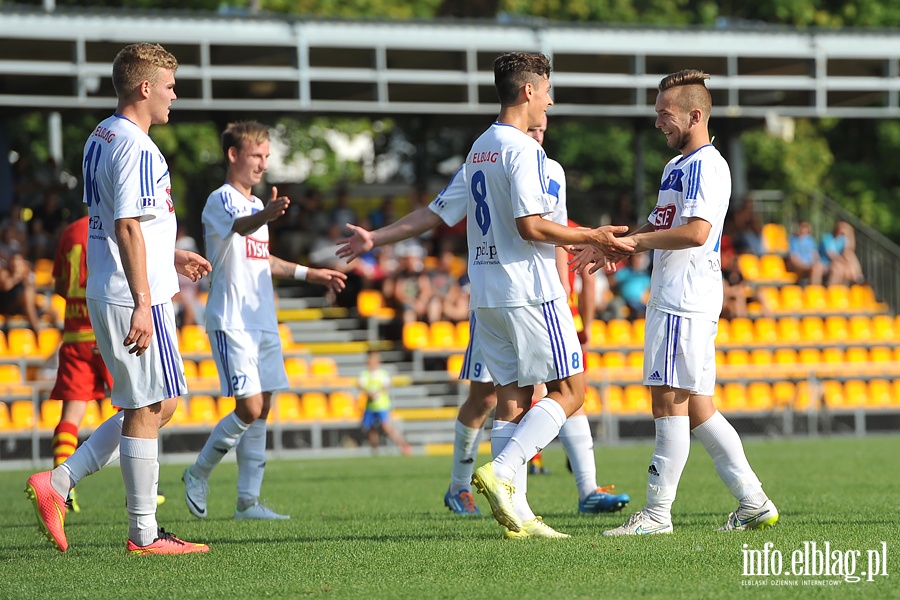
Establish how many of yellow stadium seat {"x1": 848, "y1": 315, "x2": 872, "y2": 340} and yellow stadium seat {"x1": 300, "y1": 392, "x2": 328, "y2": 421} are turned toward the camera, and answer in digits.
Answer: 2

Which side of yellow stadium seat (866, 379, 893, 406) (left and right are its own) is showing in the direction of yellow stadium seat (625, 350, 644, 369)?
right

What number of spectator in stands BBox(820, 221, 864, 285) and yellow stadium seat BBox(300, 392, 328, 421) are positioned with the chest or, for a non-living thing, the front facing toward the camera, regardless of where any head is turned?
2

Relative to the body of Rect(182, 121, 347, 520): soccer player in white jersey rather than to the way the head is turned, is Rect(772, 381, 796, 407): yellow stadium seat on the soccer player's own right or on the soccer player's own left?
on the soccer player's own left

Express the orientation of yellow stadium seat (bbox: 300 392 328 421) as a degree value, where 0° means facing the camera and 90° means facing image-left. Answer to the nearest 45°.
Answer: approximately 0°

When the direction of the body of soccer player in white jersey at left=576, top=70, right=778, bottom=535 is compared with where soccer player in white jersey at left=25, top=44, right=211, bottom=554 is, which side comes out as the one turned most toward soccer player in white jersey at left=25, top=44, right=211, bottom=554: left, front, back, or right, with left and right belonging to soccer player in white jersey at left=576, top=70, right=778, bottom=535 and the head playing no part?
front

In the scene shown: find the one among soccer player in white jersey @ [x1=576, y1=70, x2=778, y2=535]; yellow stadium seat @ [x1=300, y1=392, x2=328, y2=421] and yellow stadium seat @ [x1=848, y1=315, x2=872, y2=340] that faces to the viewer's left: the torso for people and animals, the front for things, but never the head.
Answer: the soccer player in white jersey

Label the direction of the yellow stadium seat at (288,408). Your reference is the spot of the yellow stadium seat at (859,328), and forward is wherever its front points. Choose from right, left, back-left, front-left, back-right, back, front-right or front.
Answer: front-right

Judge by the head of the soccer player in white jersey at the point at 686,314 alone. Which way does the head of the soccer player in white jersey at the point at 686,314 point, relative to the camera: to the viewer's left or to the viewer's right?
to the viewer's left

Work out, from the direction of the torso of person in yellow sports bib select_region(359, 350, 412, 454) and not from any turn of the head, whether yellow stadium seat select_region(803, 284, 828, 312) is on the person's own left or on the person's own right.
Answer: on the person's own left

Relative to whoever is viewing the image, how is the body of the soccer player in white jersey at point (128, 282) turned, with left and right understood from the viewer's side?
facing to the right of the viewer

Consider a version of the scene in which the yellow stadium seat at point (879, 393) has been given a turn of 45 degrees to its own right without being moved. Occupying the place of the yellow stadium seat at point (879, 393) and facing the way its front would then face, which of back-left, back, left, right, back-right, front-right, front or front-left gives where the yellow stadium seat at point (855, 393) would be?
front

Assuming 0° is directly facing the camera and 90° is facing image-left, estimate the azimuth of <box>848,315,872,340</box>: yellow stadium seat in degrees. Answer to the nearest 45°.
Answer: approximately 0°
